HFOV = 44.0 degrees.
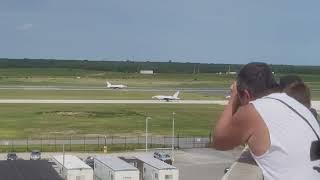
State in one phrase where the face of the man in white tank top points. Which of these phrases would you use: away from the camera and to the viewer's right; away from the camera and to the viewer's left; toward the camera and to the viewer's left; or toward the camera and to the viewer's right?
away from the camera and to the viewer's left

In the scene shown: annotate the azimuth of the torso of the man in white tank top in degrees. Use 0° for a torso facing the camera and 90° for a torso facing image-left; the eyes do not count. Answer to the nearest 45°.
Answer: approximately 135°
